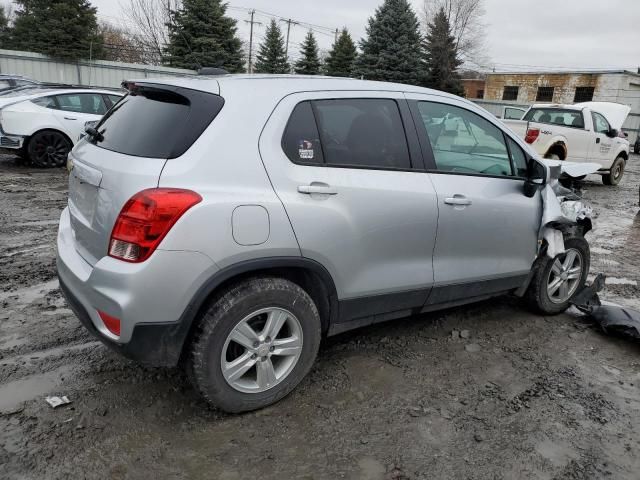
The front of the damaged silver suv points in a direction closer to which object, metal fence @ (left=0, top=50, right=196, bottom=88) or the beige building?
the beige building

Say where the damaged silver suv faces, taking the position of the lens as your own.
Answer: facing away from the viewer and to the right of the viewer

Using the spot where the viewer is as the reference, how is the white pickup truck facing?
facing away from the viewer and to the right of the viewer

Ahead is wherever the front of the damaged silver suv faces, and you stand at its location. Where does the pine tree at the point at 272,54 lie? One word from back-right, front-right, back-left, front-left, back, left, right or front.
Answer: front-left

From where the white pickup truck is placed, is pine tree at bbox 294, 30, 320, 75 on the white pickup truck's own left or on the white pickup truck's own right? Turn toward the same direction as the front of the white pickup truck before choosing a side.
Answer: on the white pickup truck's own left

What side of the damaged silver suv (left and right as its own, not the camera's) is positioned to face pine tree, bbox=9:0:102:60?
left

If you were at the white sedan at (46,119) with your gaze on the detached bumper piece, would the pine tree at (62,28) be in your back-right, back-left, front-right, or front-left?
back-left

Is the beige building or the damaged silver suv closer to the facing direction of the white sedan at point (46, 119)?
the beige building

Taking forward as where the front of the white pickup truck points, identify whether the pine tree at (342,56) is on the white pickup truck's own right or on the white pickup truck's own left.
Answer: on the white pickup truck's own left

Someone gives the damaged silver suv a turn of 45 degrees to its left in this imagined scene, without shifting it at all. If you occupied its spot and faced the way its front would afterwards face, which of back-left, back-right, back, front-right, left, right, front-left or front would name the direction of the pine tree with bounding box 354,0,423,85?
front

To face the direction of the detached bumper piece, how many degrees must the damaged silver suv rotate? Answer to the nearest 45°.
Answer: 0° — it already faces it

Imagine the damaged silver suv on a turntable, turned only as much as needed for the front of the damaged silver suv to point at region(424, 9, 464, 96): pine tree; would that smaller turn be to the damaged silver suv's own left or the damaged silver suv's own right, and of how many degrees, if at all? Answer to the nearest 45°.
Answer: approximately 45° to the damaged silver suv's own left

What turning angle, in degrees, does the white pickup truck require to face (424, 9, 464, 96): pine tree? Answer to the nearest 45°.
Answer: approximately 45° to its left
